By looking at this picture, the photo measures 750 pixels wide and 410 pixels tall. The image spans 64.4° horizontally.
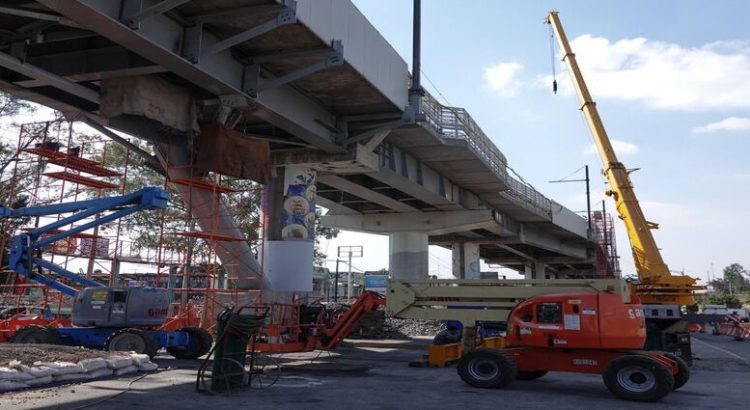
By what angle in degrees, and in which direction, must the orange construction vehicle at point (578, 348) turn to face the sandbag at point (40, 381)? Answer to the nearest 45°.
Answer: approximately 45° to its left

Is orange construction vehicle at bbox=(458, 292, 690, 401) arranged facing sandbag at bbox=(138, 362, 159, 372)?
yes

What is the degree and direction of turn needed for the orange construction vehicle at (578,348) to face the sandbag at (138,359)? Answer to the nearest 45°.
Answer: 0° — it already faces it

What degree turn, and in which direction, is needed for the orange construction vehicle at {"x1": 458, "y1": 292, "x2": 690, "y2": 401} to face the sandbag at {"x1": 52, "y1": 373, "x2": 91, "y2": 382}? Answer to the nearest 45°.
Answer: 0° — it already faces it

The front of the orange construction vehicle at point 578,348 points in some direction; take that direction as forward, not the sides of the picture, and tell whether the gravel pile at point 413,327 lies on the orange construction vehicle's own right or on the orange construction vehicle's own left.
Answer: on the orange construction vehicle's own right

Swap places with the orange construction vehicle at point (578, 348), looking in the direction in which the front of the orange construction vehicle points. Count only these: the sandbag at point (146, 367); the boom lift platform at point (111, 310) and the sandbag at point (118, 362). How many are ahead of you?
3

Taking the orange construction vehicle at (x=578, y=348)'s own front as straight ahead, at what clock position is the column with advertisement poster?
The column with advertisement poster is roughly at 1 o'clock from the orange construction vehicle.

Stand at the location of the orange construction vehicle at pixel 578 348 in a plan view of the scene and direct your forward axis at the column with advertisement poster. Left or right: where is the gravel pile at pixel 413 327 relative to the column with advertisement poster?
right

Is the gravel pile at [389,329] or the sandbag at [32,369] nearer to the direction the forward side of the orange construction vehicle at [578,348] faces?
the sandbag

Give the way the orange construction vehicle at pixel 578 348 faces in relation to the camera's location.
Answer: facing to the left of the viewer
